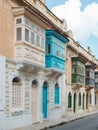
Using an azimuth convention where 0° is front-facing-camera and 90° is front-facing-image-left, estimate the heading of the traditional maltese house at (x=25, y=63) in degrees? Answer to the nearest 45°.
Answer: approximately 315°

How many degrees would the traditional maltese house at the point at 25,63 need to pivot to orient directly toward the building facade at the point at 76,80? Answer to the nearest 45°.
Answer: approximately 135° to its left

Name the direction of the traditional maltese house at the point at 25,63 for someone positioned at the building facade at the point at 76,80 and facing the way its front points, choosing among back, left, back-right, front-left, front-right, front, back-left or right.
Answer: front-right

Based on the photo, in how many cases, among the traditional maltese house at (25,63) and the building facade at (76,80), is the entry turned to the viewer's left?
0
